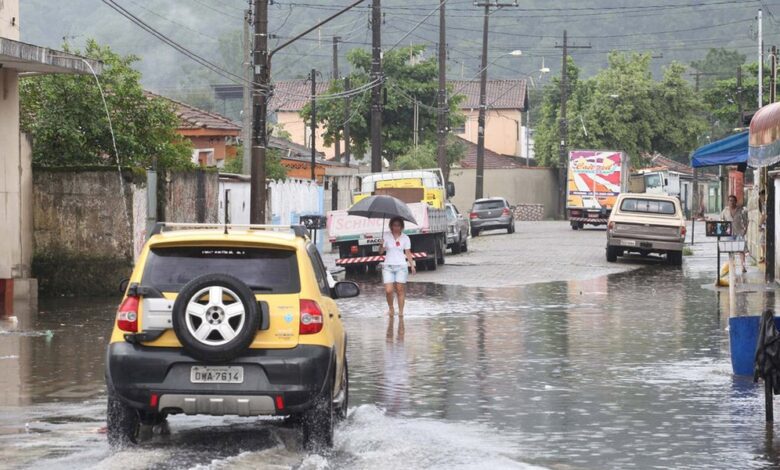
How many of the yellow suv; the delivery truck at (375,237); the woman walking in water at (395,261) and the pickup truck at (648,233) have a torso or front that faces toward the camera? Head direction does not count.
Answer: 1

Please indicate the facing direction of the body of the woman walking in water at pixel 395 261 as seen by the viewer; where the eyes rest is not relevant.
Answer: toward the camera

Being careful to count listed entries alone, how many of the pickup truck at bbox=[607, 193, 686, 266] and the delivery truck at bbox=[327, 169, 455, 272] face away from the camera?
2

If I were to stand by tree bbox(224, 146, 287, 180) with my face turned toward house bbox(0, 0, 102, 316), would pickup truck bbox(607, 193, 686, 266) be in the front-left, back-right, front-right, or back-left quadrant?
front-left

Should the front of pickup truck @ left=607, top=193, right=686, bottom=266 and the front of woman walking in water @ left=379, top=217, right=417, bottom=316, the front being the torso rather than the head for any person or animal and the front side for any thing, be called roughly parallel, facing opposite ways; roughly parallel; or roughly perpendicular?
roughly parallel, facing opposite ways

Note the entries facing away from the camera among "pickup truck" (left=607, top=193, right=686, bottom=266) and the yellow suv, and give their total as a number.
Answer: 2

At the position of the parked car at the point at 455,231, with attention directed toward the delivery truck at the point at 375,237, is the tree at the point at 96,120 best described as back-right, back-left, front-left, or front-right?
front-right

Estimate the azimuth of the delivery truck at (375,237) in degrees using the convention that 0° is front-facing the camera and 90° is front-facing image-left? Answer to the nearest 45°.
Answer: approximately 180°

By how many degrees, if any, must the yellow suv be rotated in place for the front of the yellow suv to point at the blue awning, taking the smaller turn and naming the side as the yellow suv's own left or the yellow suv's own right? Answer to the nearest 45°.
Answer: approximately 45° to the yellow suv's own right

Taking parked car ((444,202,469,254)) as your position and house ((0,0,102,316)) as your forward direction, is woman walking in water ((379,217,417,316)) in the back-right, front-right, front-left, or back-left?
front-left

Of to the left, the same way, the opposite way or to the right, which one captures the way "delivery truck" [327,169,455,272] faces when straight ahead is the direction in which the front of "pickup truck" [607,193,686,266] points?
the same way

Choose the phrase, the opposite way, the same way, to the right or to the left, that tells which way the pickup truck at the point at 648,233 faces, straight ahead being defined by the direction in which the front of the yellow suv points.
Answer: the same way

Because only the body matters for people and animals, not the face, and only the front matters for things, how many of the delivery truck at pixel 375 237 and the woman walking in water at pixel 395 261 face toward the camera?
1

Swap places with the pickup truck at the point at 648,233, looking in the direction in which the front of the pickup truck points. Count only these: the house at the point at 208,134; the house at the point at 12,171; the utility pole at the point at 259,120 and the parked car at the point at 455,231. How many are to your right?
0

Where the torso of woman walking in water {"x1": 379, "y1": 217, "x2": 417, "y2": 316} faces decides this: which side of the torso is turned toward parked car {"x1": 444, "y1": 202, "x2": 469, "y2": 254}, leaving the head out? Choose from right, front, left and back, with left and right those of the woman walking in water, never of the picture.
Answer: back

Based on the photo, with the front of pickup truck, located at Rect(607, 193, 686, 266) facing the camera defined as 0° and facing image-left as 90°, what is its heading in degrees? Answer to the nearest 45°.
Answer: approximately 180°

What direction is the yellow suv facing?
away from the camera

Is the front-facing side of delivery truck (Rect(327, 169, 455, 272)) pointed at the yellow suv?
no

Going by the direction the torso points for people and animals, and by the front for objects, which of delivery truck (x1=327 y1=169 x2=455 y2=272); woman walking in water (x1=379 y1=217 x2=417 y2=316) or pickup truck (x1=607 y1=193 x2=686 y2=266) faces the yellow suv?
the woman walking in water

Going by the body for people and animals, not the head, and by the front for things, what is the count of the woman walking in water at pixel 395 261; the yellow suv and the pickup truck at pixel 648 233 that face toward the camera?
1
